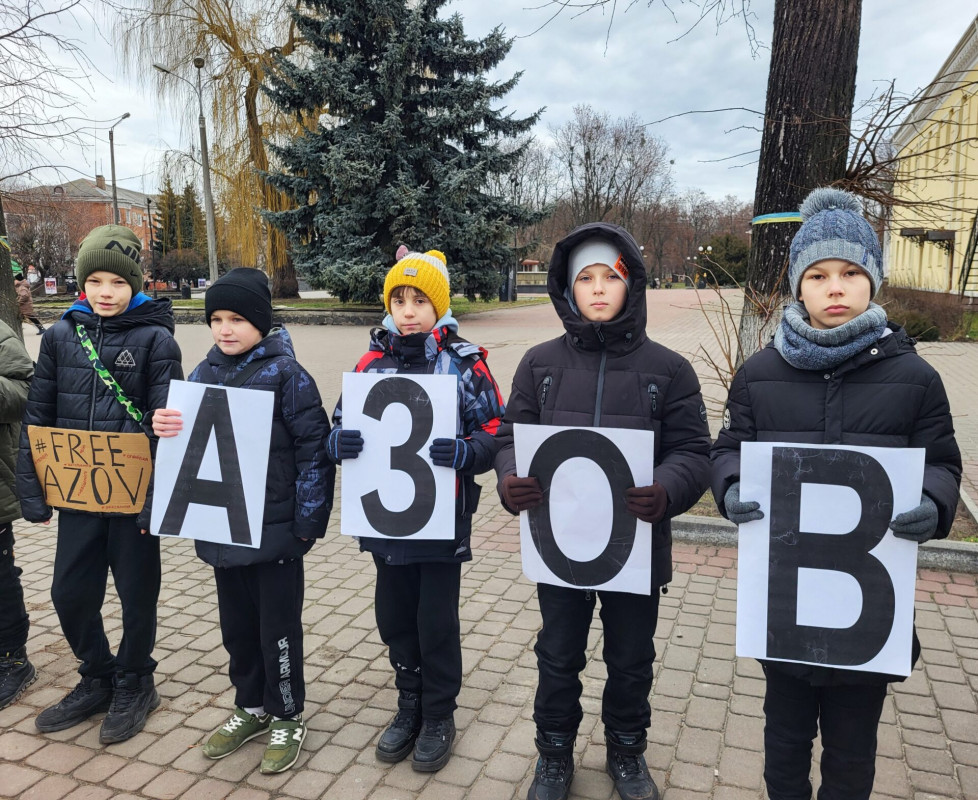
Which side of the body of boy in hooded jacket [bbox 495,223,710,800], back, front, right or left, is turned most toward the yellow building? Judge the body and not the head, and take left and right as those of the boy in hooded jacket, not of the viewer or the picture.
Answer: back

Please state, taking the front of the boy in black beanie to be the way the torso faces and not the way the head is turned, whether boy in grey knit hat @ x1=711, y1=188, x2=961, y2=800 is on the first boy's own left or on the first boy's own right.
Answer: on the first boy's own left

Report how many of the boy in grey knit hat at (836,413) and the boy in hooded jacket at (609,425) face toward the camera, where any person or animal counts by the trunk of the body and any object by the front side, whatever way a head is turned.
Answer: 2

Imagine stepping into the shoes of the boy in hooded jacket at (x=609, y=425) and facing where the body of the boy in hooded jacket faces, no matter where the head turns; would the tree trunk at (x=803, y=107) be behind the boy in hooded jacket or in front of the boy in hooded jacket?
behind

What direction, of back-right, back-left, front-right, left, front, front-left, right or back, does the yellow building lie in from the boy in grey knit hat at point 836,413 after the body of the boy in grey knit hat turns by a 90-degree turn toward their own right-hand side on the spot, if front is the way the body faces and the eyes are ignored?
right

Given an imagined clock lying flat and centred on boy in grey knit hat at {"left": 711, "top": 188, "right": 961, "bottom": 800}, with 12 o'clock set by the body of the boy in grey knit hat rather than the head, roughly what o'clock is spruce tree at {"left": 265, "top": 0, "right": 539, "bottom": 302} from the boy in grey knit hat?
The spruce tree is roughly at 5 o'clock from the boy in grey knit hat.

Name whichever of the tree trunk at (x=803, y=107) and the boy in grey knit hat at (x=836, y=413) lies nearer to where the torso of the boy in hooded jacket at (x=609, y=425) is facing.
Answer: the boy in grey knit hat

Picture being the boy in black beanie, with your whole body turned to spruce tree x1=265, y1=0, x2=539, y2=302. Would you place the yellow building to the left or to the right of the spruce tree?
right

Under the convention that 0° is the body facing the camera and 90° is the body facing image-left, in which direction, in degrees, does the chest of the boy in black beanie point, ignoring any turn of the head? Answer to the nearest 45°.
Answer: approximately 45°

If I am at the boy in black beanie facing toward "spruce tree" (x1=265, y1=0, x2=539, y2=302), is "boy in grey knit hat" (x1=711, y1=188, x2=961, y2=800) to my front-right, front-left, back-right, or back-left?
back-right
